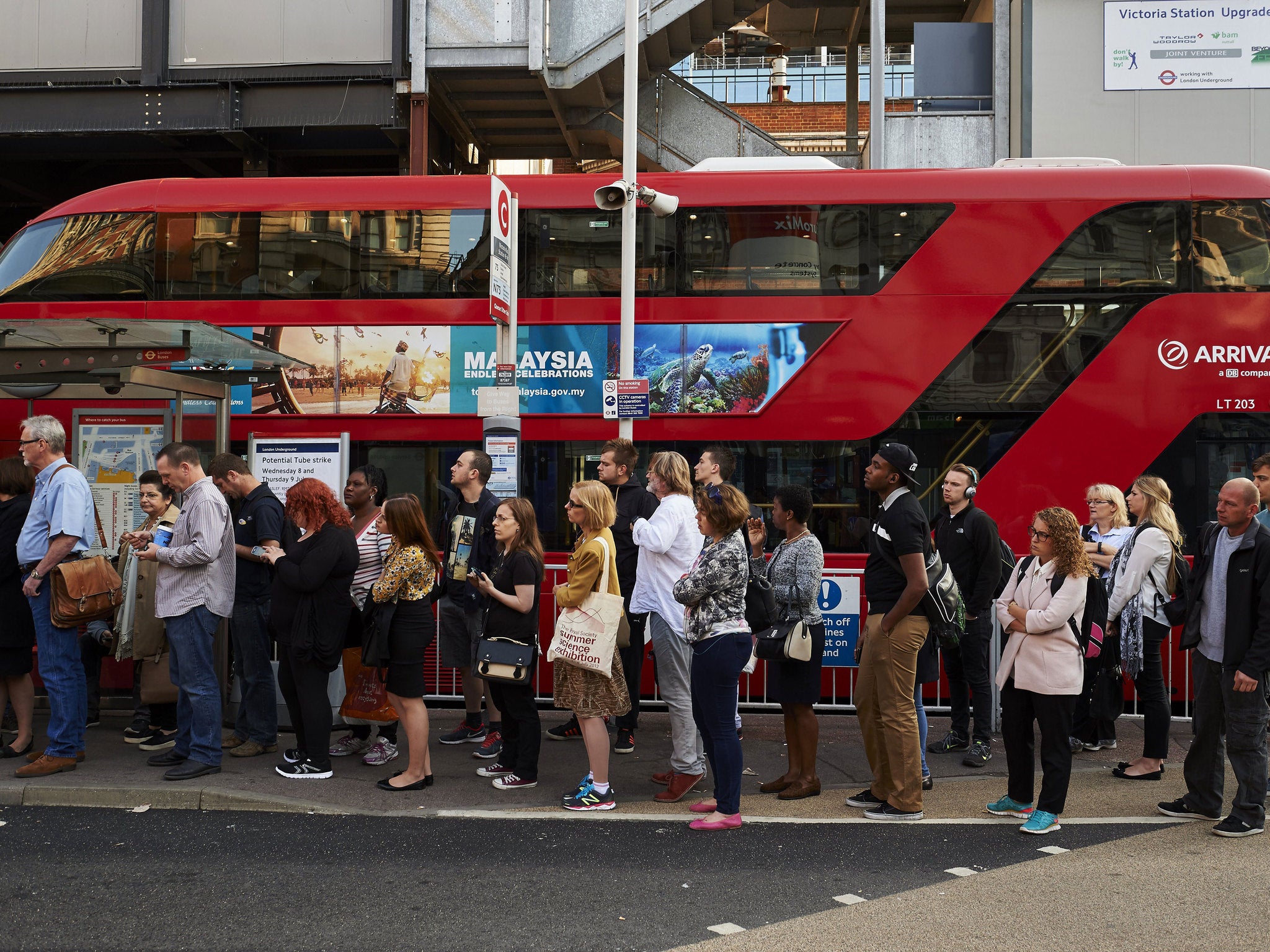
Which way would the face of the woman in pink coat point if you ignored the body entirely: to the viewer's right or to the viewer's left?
to the viewer's left

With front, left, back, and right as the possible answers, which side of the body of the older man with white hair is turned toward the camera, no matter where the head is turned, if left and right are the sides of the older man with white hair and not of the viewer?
left

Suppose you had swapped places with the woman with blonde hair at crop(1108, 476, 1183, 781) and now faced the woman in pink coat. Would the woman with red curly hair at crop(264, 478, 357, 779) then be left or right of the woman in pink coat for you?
right

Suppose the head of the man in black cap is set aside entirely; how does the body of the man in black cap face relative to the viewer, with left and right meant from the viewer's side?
facing to the left of the viewer

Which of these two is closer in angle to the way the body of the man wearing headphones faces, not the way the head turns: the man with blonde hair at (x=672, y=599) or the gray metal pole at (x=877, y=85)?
the man with blonde hair

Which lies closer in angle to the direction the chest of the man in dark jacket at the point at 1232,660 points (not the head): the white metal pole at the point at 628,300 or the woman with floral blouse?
the woman with floral blouse
